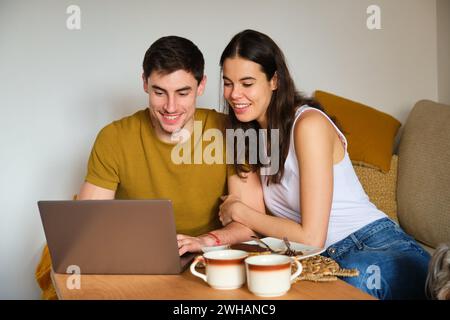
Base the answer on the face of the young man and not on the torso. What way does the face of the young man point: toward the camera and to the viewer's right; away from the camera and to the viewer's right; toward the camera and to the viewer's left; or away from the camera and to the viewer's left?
toward the camera and to the viewer's left

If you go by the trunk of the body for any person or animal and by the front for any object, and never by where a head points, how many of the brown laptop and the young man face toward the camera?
1

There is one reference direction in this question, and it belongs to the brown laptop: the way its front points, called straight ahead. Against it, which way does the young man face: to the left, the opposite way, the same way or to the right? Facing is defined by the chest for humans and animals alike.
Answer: the opposite way

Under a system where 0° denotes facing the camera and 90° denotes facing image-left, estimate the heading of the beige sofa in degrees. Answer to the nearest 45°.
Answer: approximately 45°

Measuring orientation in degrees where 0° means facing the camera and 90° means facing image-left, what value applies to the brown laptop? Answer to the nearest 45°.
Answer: approximately 180°

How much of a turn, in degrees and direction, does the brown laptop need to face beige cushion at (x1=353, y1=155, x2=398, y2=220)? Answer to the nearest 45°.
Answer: approximately 45° to its right

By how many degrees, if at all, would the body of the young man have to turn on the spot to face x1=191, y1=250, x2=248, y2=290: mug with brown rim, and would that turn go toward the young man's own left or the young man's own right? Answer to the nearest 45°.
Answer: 0° — they already face it

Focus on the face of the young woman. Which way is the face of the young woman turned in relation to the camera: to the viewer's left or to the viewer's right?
to the viewer's left
